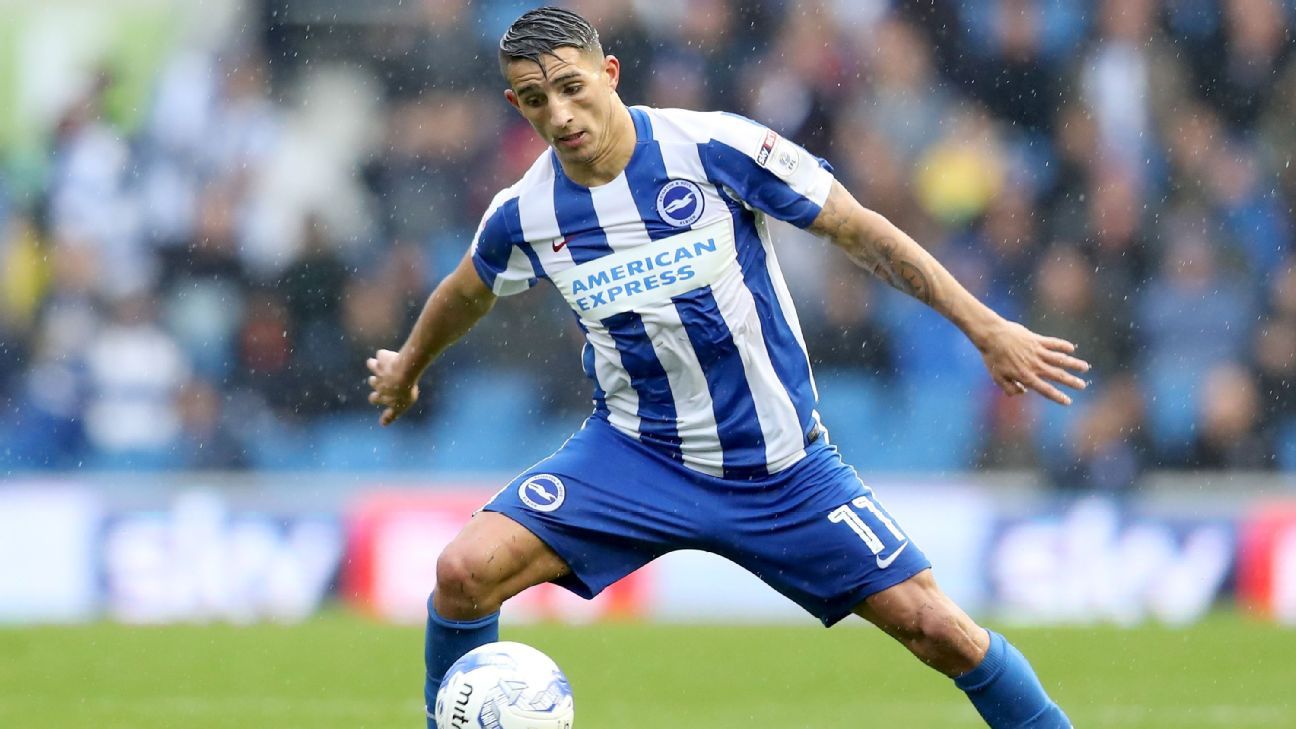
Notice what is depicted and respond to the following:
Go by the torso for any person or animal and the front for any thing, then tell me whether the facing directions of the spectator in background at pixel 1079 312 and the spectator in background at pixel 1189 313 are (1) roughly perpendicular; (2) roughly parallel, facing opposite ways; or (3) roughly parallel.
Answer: roughly parallel

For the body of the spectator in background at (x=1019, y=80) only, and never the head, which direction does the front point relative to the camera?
toward the camera

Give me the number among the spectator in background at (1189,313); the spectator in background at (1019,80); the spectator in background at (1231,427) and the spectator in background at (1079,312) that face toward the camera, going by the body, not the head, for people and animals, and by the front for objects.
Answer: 4

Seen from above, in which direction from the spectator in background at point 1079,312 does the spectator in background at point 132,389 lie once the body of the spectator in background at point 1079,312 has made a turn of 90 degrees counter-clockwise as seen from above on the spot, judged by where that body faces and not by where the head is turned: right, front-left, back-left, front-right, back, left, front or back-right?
back

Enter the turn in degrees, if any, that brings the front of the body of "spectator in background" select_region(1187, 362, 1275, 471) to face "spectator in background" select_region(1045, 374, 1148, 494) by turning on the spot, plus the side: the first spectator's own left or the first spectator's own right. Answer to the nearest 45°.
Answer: approximately 45° to the first spectator's own right

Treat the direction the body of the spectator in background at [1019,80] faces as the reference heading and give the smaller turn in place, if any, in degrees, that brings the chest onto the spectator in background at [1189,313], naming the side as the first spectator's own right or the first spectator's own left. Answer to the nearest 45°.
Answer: approximately 90° to the first spectator's own left

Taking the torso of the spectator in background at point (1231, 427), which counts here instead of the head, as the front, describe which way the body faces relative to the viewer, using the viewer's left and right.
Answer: facing the viewer

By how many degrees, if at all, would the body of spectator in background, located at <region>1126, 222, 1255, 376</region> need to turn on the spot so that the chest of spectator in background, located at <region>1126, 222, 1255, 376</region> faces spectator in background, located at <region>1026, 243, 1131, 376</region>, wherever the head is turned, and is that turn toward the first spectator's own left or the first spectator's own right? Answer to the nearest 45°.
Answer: approximately 45° to the first spectator's own right

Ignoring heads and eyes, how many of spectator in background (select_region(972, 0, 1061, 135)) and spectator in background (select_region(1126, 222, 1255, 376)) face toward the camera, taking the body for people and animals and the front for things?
2

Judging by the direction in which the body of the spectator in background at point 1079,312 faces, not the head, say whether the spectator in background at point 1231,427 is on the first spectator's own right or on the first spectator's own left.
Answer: on the first spectator's own left

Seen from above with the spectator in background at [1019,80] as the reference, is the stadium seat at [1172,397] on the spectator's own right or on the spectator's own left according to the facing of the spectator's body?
on the spectator's own left

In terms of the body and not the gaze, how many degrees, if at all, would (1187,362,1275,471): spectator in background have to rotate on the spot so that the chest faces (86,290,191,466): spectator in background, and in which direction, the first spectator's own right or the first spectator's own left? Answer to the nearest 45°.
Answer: approximately 90° to the first spectator's own right
